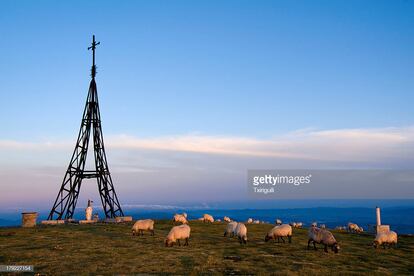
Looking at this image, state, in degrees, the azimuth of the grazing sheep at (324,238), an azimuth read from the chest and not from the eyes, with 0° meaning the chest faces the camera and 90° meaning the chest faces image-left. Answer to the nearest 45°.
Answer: approximately 270°

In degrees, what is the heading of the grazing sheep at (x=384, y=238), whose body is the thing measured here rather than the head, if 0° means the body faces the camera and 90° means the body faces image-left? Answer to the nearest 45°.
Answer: approximately 90°

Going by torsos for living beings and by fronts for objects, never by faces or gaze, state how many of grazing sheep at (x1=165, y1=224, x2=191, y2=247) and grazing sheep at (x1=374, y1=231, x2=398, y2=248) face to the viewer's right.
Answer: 0

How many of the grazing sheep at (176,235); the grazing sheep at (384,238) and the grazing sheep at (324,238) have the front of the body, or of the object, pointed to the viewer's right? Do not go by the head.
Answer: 1

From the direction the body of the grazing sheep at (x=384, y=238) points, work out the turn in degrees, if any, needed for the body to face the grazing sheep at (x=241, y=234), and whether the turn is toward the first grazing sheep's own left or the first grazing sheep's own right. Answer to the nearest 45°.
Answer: approximately 45° to the first grazing sheep's own left

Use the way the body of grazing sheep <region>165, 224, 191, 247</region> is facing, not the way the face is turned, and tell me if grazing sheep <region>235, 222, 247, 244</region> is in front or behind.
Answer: behind

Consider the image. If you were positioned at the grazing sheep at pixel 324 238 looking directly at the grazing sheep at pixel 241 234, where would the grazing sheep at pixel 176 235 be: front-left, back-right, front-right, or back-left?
front-left

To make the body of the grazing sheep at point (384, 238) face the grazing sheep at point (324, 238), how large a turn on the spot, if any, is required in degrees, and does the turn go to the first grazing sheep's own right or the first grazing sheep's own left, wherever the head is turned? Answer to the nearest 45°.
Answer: approximately 45° to the first grazing sheep's own left

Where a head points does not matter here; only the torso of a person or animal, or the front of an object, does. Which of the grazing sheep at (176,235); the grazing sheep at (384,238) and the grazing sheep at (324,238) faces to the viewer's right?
the grazing sheep at (324,238)

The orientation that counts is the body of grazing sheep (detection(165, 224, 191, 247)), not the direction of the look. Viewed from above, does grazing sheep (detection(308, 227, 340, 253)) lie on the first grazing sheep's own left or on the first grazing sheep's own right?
on the first grazing sheep's own left

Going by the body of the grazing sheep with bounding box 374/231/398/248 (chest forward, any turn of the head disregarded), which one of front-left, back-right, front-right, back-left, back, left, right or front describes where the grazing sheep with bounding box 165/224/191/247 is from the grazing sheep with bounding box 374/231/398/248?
front-left

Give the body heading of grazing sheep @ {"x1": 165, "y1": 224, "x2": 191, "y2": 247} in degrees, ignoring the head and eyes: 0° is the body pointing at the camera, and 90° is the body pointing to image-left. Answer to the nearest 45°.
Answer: approximately 45°

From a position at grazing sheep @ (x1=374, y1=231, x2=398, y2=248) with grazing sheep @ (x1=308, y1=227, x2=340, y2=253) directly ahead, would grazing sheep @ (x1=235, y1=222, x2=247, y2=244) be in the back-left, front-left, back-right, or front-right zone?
front-right
